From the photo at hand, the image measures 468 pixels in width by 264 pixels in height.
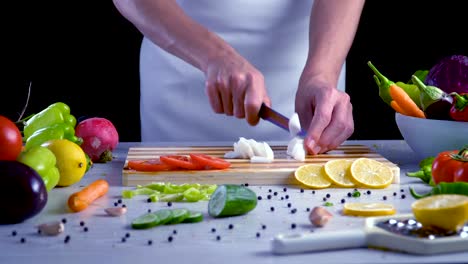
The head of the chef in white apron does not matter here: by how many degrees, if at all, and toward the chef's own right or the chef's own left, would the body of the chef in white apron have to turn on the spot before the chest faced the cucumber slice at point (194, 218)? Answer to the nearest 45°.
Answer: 0° — they already face it

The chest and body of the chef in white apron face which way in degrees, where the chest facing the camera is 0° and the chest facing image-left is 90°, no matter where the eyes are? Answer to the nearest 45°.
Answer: approximately 0°

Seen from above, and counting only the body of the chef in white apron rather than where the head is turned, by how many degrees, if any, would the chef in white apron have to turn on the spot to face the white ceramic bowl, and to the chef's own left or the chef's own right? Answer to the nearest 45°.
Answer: approximately 45° to the chef's own left

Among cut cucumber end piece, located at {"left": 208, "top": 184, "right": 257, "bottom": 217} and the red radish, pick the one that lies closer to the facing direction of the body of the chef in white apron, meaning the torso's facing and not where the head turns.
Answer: the cut cucumber end piece

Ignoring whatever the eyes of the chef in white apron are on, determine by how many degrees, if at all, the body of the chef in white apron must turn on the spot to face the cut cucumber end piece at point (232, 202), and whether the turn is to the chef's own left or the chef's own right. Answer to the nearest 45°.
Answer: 0° — they already face it
